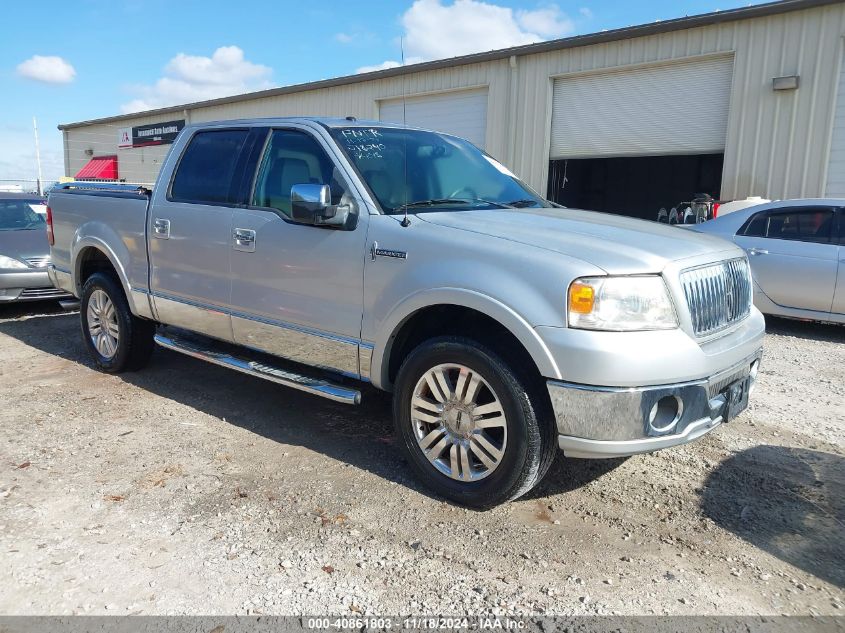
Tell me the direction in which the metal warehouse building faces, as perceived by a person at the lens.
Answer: facing the viewer and to the left of the viewer

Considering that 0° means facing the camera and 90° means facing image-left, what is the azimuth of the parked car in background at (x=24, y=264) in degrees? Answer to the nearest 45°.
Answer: approximately 315°

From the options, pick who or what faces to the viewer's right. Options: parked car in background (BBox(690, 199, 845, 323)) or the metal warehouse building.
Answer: the parked car in background

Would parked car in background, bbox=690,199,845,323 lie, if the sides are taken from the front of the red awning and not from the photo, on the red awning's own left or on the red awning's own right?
on the red awning's own left

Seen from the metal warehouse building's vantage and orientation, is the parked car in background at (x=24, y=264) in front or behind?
in front

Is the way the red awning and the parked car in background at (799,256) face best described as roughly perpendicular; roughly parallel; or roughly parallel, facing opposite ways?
roughly perpendicular

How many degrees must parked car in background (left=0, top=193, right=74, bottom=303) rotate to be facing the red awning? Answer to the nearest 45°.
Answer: approximately 135° to its left

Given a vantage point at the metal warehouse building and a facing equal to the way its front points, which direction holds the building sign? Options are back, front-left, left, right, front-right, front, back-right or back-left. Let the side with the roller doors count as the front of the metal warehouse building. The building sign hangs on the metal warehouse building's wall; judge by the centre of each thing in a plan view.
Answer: right

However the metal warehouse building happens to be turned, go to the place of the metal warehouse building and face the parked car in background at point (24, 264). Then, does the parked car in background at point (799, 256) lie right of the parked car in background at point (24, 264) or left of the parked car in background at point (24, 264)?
left

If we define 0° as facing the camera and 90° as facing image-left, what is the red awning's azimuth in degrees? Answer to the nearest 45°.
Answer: approximately 45°

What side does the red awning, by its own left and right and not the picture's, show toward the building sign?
left

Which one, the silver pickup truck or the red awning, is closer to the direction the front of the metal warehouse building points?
the silver pickup truck

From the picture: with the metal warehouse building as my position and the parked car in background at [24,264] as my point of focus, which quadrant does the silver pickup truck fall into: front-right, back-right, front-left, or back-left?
front-left

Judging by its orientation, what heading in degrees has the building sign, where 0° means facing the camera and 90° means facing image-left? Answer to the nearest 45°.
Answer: approximately 45°

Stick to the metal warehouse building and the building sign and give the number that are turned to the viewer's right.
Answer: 0
